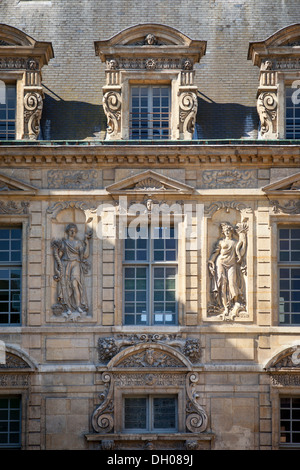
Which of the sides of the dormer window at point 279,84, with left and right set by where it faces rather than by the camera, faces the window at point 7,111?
right

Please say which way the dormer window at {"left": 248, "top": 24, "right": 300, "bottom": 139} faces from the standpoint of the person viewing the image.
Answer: facing the viewer

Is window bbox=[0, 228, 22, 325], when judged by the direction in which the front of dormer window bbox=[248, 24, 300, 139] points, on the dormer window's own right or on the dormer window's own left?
on the dormer window's own right
